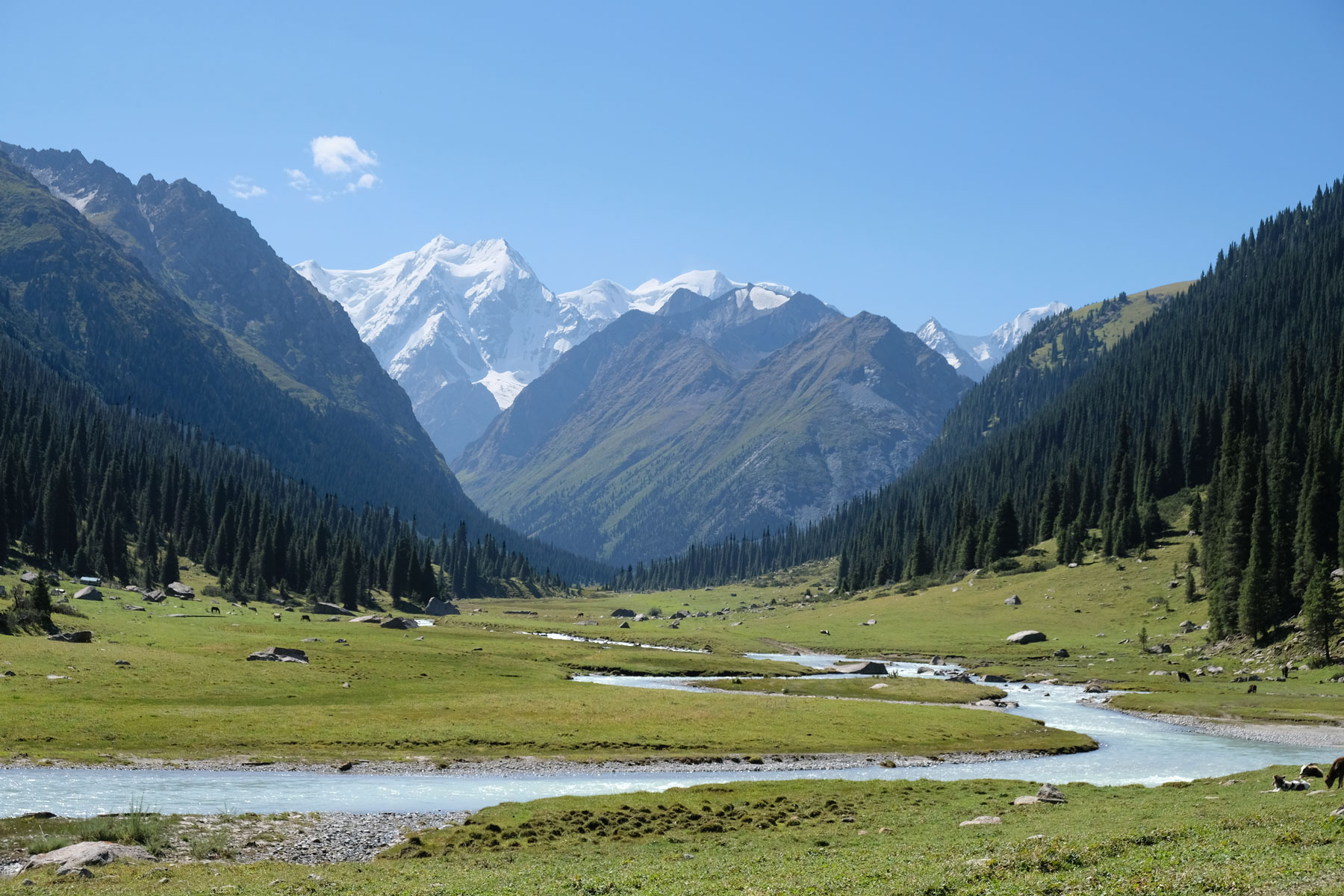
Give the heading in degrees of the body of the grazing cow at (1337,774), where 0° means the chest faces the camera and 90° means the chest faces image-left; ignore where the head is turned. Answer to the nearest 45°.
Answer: approximately 90°
